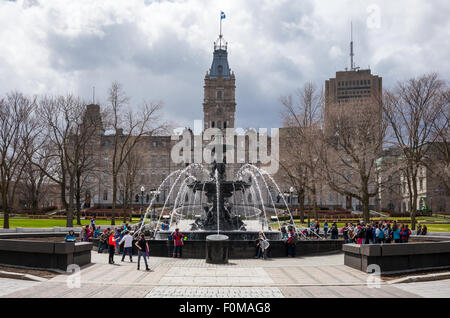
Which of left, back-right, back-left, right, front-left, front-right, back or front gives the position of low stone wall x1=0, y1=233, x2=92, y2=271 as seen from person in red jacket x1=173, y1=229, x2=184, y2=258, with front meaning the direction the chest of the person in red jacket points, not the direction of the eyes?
back-left

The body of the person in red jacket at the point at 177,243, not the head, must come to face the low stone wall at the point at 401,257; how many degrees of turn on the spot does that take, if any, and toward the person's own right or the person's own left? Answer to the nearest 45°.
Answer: approximately 135° to the person's own right

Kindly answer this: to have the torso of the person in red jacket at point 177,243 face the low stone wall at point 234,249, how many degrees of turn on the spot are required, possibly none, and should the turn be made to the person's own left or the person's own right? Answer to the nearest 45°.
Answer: approximately 90° to the person's own right

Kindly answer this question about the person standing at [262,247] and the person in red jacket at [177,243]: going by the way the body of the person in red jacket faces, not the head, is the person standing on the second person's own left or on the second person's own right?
on the second person's own right

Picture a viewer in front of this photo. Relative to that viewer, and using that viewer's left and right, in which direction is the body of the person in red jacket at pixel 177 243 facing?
facing away from the viewer
